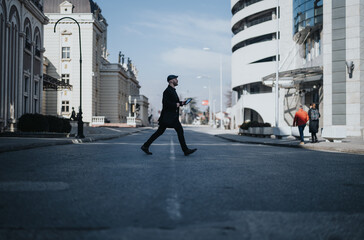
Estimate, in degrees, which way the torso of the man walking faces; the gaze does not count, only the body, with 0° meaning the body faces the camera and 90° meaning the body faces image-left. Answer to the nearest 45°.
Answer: approximately 270°

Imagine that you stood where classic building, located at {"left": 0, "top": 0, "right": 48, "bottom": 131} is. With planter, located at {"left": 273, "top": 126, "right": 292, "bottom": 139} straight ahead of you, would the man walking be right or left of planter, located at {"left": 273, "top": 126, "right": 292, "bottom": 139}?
right

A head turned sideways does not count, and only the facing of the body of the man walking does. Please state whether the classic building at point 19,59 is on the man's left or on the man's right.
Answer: on the man's left

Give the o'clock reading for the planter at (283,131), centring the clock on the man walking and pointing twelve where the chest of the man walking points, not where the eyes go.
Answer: The planter is roughly at 10 o'clock from the man walking.

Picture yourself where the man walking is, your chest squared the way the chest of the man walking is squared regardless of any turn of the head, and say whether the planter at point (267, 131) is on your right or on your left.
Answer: on your left

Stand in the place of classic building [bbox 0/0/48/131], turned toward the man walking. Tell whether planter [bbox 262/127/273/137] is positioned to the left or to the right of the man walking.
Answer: left

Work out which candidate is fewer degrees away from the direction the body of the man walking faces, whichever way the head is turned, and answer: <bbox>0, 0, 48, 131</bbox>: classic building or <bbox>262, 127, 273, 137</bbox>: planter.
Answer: the planter

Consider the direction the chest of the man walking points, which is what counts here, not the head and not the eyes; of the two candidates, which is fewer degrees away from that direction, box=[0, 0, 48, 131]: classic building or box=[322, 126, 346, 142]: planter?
the planter

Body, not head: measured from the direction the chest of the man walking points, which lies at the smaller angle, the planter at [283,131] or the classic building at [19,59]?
the planter

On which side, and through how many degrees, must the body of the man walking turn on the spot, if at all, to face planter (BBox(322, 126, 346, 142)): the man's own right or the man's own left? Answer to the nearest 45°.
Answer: approximately 45° to the man's own left

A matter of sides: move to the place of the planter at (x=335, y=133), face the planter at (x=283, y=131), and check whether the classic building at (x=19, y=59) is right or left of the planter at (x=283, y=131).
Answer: left

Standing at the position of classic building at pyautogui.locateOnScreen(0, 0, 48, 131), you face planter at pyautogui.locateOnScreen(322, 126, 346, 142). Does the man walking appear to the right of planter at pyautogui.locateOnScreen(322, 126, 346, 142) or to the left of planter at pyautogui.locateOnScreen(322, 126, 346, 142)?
right
